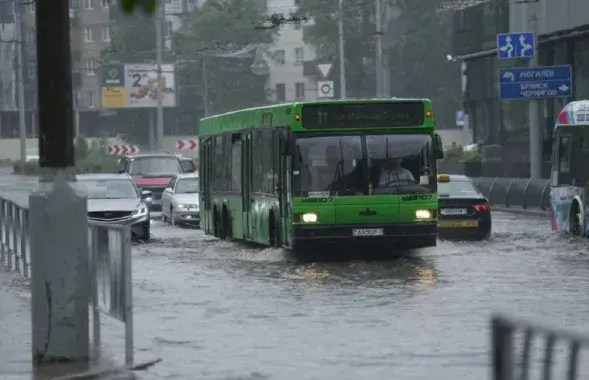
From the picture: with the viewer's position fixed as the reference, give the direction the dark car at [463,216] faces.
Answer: facing away from the viewer

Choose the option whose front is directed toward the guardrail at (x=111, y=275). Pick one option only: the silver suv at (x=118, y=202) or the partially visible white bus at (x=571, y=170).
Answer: the silver suv

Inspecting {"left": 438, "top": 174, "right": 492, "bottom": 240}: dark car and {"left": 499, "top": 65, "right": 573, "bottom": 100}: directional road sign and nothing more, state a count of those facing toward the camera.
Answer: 1

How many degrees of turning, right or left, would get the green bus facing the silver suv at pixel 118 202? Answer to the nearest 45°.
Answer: approximately 135° to its right

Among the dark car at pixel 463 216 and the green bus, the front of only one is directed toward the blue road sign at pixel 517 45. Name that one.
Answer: the dark car

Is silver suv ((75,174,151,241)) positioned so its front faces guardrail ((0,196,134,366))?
yes

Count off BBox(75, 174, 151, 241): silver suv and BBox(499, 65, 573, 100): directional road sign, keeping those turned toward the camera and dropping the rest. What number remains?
2

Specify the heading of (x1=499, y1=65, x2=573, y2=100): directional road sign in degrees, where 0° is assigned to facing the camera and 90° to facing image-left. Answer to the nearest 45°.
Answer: approximately 0°

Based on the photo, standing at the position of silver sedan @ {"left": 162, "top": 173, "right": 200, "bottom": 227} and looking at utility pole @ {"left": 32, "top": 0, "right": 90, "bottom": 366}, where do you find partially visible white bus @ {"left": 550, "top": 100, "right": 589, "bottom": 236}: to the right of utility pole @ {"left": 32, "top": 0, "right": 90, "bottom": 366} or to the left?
left
